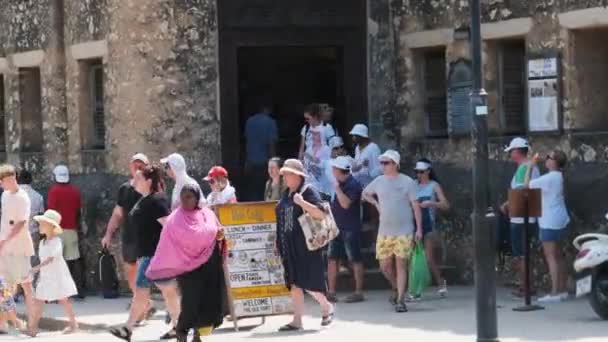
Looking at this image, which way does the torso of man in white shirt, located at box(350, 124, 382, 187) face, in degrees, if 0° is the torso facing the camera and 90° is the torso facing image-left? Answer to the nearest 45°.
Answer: approximately 45°

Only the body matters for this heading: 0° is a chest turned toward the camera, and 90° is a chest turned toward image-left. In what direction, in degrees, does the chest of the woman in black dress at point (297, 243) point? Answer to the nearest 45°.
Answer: approximately 45°

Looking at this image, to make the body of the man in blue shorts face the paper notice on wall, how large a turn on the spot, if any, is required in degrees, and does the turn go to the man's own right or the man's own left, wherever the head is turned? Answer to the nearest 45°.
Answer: approximately 180°

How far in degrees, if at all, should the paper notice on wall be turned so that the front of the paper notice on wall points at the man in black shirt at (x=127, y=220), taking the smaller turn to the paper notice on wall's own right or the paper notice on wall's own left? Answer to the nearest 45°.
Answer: approximately 45° to the paper notice on wall's own right
